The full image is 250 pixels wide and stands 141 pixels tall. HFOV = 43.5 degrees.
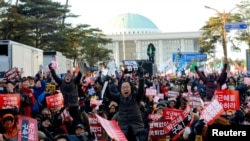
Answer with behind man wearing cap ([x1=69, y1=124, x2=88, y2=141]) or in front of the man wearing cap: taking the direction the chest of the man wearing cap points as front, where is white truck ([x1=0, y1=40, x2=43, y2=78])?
behind

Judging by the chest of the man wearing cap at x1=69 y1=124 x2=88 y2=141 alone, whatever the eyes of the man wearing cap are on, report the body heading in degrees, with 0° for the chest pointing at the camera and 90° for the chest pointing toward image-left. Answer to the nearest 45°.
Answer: approximately 0°

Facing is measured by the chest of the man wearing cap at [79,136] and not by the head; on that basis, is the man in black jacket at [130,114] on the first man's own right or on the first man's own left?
on the first man's own left

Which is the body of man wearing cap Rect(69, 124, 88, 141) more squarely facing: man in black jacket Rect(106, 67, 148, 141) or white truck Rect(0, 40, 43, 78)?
the man in black jacket

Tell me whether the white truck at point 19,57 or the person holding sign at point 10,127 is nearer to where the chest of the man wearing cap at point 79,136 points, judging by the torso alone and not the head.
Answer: the person holding sign
